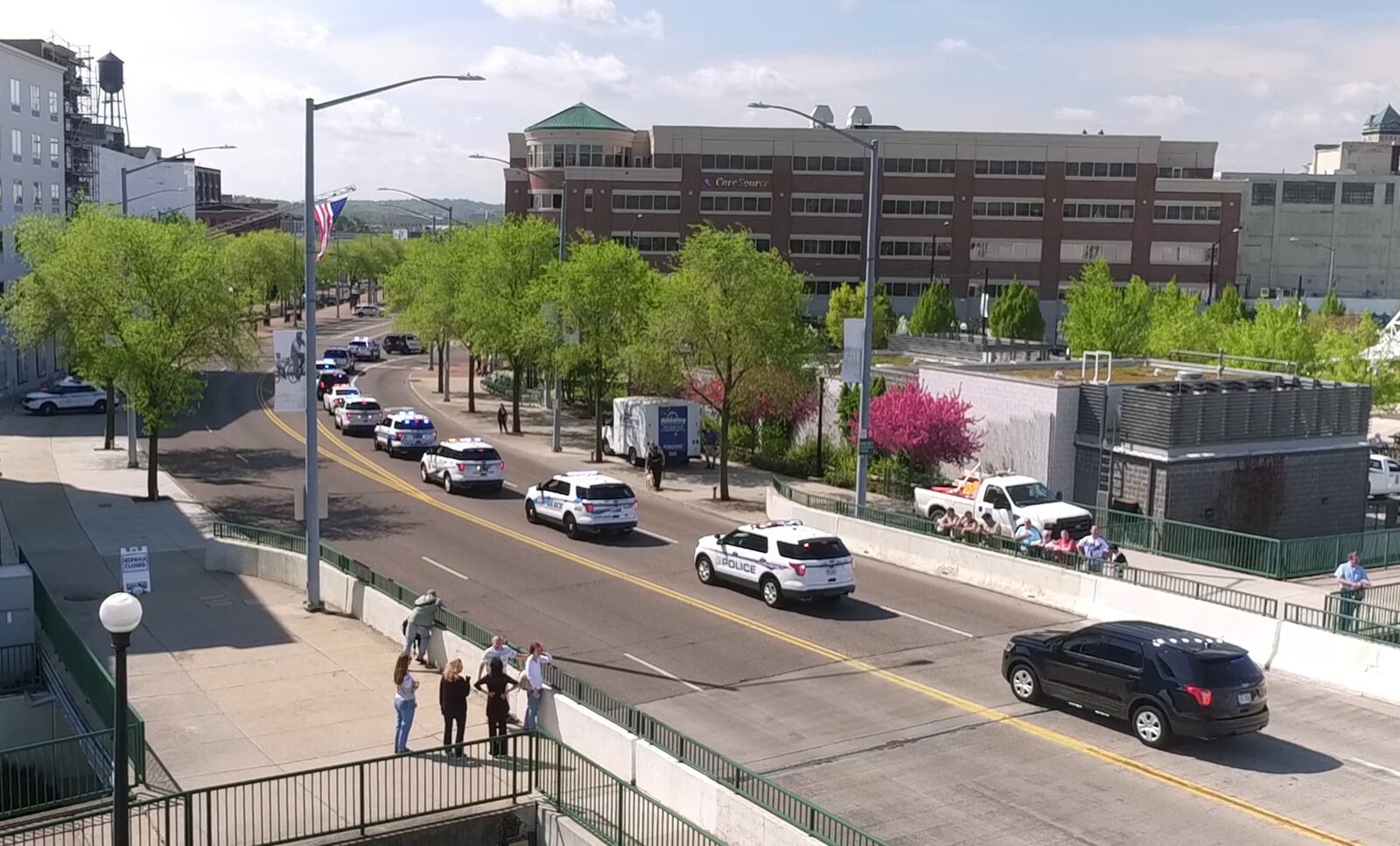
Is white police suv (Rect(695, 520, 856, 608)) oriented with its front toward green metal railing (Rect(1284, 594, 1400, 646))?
no

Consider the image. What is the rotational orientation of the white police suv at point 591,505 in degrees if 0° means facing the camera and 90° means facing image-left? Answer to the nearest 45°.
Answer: approximately 135°

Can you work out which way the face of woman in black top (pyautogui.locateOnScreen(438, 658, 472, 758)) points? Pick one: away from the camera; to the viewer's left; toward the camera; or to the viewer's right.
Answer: away from the camera

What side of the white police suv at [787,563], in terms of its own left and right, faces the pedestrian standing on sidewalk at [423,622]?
left

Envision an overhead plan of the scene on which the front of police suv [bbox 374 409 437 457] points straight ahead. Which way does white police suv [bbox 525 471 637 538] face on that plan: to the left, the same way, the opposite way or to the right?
the same way

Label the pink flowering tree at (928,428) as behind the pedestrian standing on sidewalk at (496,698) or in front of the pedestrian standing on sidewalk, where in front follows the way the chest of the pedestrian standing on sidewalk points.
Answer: in front

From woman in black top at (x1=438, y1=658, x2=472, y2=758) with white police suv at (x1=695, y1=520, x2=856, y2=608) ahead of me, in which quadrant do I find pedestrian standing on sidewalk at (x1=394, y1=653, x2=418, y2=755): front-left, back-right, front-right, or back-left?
back-left

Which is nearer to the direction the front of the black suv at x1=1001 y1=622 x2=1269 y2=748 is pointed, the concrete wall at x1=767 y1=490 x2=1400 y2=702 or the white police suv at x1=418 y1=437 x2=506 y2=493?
the white police suv

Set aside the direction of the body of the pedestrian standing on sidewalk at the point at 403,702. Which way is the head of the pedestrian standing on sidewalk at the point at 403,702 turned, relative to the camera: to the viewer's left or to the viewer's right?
to the viewer's right

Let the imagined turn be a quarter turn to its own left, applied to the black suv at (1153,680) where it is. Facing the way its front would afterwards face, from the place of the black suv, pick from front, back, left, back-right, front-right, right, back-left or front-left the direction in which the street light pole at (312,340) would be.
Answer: front-right

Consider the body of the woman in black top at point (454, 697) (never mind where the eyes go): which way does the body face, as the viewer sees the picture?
away from the camera

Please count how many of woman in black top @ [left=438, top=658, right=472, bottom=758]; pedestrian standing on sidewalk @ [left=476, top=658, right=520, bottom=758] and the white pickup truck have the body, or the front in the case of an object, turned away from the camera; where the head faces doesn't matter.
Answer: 2

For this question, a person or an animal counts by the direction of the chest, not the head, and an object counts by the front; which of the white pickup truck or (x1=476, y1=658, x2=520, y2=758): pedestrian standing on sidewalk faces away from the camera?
the pedestrian standing on sidewalk

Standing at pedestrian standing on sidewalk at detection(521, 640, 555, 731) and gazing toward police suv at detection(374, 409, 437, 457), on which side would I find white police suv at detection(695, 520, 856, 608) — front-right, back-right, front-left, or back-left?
front-right

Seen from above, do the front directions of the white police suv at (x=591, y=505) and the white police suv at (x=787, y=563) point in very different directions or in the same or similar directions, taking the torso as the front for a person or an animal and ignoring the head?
same or similar directions

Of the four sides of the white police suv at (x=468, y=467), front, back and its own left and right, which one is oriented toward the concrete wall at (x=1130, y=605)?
back

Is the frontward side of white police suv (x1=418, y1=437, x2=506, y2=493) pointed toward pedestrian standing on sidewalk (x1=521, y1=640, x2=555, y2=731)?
no

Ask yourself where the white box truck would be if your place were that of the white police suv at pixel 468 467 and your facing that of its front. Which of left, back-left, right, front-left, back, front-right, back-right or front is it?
right

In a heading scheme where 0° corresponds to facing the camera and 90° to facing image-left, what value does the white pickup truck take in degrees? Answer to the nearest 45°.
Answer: approximately 315°

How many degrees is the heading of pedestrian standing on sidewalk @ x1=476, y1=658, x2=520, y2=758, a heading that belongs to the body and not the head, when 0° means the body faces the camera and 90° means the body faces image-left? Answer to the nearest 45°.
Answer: approximately 180°

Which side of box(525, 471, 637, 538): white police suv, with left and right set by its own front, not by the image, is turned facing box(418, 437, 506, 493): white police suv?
front

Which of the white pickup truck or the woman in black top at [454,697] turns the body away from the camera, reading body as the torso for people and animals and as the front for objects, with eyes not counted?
the woman in black top
